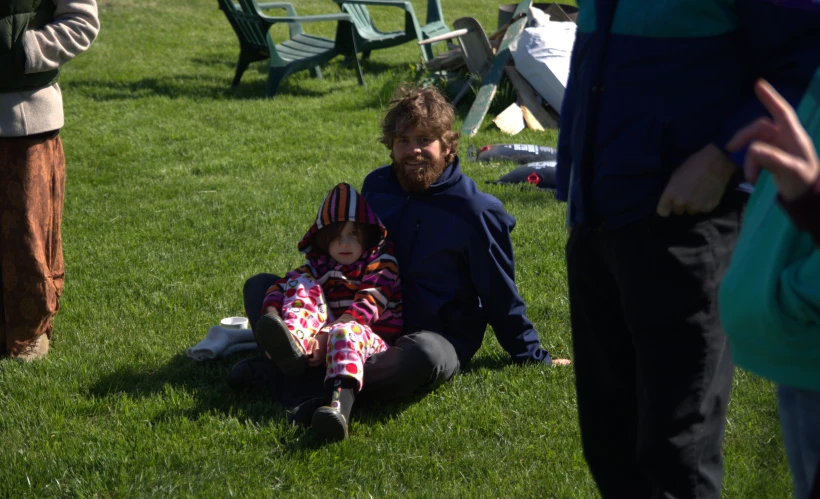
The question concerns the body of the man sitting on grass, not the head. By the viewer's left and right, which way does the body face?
facing the viewer and to the left of the viewer

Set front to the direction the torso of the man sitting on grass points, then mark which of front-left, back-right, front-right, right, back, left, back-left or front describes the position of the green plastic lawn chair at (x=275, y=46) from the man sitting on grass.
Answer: back-right

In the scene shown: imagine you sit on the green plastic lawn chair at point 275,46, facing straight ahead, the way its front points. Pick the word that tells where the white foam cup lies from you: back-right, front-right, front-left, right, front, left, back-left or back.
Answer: back-right

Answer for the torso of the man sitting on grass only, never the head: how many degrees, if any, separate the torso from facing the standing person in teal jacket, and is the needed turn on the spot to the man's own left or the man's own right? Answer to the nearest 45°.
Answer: approximately 45° to the man's own left

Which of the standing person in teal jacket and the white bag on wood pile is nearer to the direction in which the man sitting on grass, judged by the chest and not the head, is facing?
the standing person in teal jacket

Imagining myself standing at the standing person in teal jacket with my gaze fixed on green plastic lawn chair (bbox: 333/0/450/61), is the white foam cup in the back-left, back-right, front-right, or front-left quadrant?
front-left

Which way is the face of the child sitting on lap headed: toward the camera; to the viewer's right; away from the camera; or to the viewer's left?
toward the camera

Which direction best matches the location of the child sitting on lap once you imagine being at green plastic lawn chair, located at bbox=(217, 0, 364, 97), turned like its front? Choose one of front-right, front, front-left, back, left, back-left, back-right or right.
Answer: back-right
